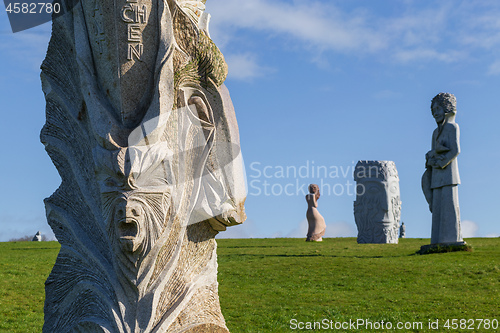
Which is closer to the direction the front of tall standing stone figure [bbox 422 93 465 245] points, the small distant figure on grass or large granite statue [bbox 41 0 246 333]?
the large granite statue

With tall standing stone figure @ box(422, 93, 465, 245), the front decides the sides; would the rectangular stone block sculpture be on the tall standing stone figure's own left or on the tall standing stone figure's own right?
on the tall standing stone figure's own right

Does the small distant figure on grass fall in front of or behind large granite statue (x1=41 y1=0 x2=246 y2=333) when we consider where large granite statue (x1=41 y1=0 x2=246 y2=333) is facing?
behind

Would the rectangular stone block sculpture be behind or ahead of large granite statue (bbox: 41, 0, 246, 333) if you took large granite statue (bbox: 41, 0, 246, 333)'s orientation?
behind

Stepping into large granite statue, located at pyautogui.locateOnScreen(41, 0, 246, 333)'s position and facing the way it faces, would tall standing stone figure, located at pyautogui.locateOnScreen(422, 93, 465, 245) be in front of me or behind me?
behind

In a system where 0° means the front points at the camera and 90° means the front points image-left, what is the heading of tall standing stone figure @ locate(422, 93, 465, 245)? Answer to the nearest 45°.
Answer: approximately 45°

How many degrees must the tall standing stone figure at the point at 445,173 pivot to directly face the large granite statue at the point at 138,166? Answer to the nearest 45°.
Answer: approximately 45° to its left

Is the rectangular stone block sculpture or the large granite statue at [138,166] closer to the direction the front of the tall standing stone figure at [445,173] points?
the large granite statue
